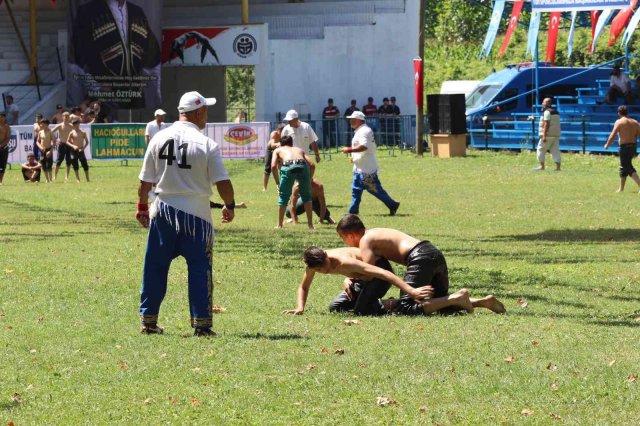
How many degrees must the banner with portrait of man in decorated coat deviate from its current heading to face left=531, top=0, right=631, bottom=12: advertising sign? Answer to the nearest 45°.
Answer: approximately 45° to its left

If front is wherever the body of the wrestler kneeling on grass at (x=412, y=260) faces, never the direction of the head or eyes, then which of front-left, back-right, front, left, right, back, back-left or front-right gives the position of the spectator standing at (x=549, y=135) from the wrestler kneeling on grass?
right

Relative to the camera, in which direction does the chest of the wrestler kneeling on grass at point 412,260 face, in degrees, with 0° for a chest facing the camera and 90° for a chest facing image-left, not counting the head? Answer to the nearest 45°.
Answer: approximately 90°

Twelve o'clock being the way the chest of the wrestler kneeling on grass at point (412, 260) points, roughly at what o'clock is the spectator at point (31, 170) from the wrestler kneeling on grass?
The spectator is roughly at 2 o'clock from the wrestler kneeling on grass.

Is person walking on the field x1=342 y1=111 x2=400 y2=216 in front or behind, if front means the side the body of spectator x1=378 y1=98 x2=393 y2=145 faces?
in front

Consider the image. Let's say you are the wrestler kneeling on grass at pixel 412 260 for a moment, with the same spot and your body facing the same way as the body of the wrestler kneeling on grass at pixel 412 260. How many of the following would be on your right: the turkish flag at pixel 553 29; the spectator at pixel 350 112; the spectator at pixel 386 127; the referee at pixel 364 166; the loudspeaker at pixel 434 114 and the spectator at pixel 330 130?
6

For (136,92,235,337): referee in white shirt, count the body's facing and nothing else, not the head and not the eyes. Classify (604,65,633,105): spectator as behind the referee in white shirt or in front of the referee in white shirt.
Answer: in front
